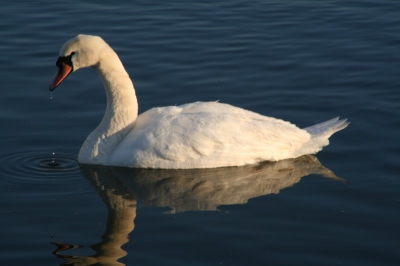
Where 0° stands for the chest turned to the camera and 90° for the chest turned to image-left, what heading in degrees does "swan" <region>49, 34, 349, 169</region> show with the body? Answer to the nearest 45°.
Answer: approximately 90°
